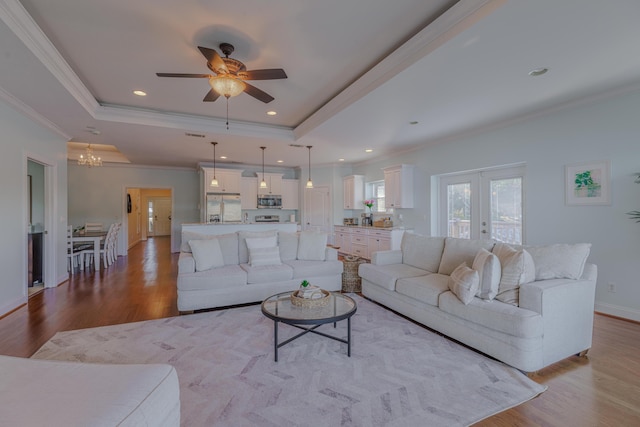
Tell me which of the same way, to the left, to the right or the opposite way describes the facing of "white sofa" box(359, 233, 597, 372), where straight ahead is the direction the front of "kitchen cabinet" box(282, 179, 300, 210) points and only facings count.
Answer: to the right

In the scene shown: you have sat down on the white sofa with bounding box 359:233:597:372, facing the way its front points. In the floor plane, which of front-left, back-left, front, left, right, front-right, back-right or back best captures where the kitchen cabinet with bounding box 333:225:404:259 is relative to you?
right

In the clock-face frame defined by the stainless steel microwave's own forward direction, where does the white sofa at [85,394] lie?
The white sofa is roughly at 12 o'clock from the stainless steel microwave.

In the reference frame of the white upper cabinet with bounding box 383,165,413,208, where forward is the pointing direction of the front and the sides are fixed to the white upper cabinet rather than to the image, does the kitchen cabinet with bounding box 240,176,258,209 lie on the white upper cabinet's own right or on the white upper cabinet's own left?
on the white upper cabinet's own right

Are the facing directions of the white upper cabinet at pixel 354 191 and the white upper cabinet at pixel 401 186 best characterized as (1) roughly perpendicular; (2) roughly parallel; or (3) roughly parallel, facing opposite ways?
roughly parallel

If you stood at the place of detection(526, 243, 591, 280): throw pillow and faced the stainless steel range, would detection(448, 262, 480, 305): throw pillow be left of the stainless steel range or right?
left

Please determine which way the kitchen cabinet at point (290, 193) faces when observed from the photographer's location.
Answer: facing the viewer

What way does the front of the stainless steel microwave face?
toward the camera

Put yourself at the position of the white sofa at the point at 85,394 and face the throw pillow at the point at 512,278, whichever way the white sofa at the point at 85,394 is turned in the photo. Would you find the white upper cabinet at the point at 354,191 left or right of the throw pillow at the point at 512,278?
left

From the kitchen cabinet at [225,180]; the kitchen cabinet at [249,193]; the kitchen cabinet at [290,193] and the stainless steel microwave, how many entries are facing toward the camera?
4

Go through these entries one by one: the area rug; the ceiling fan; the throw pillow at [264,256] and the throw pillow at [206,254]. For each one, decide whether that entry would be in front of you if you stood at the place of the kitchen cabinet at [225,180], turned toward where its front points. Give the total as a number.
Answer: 4

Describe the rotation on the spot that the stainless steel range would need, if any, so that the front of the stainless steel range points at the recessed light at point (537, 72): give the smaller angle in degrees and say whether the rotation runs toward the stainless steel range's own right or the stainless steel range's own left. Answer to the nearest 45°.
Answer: approximately 45° to the stainless steel range's own left

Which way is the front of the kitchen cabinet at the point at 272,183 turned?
toward the camera

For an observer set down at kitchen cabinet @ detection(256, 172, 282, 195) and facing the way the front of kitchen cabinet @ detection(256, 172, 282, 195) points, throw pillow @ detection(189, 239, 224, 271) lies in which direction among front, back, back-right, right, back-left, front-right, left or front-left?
front

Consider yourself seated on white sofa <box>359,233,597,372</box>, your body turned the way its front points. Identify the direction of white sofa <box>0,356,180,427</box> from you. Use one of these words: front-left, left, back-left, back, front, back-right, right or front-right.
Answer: front

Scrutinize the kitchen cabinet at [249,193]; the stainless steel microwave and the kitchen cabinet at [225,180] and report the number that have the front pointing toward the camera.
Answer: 3

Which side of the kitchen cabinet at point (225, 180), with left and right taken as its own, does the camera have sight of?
front

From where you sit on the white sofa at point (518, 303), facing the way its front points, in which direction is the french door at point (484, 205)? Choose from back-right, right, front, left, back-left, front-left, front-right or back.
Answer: back-right

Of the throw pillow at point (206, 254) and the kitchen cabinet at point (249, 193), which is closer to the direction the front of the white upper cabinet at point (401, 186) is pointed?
the throw pillow

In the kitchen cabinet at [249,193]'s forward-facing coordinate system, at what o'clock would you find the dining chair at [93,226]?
The dining chair is roughly at 3 o'clock from the kitchen cabinet.

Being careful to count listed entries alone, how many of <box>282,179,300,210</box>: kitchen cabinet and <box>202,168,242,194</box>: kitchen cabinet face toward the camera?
2

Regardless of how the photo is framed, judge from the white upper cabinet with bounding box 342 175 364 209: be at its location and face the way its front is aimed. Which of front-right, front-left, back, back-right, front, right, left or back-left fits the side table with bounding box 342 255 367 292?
front-left
